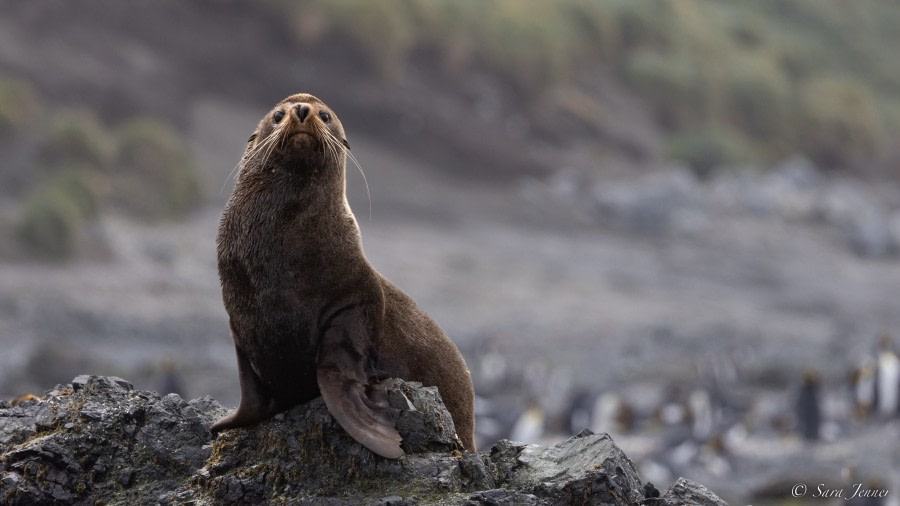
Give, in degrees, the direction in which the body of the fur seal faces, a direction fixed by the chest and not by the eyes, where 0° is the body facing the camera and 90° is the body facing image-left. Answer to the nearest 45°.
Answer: approximately 45°

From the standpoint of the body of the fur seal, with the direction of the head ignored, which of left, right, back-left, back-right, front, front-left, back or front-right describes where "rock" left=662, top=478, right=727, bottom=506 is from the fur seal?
back-left

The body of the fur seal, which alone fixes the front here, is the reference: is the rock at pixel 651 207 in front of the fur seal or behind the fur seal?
behind
